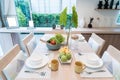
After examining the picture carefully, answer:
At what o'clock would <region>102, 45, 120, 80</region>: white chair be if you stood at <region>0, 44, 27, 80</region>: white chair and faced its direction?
<region>102, 45, 120, 80</region>: white chair is roughly at 11 o'clock from <region>0, 44, 27, 80</region>: white chair.

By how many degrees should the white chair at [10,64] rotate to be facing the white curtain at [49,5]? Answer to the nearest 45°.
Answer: approximately 90° to its left

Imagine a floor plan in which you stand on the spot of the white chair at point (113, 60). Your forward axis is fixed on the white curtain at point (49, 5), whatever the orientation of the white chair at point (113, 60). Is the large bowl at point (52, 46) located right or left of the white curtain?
left

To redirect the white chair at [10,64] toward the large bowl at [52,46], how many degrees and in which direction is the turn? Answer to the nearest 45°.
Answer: approximately 45° to its left

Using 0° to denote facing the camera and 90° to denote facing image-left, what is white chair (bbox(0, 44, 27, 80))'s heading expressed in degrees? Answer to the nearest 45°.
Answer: approximately 315°
